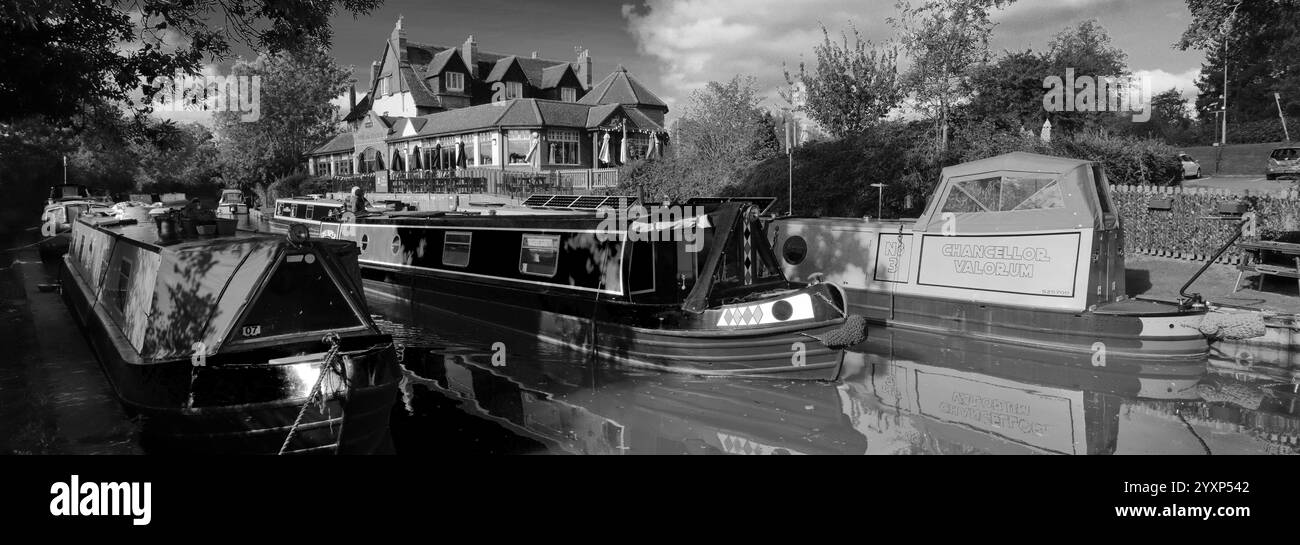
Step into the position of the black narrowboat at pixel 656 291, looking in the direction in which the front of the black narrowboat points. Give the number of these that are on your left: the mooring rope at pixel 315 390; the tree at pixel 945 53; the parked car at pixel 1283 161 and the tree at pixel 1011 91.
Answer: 3

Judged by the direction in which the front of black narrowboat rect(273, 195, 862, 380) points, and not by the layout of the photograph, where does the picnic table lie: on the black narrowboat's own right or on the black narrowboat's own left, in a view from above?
on the black narrowboat's own left

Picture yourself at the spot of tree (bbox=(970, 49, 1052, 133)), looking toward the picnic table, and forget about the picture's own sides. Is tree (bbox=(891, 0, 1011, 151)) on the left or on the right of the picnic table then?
right

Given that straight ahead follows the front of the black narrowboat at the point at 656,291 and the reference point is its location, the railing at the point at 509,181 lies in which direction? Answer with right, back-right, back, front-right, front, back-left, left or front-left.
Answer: back-left

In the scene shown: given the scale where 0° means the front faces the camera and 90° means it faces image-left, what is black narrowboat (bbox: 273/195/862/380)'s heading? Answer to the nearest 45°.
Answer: approximately 315°

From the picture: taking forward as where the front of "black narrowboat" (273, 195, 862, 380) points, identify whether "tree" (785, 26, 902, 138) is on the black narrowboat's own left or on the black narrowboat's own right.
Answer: on the black narrowboat's own left

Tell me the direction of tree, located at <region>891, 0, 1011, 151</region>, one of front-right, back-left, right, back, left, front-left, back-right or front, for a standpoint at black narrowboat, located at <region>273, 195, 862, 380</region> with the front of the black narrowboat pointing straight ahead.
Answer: left

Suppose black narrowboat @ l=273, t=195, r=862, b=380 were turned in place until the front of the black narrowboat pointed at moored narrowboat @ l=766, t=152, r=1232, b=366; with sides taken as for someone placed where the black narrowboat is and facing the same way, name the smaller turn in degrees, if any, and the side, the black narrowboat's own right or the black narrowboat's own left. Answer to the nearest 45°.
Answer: approximately 45° to the black narrowboat's own left

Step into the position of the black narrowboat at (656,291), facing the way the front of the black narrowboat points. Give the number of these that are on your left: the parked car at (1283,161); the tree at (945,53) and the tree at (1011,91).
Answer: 3

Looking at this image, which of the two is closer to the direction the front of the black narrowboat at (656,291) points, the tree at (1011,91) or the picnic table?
the picnic table

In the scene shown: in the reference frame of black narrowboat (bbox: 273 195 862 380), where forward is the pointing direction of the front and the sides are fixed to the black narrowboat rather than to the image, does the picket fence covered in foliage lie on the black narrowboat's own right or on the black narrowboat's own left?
on the black narrowboat's own left

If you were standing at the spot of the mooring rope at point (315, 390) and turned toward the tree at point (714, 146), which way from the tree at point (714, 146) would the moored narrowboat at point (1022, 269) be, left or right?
right

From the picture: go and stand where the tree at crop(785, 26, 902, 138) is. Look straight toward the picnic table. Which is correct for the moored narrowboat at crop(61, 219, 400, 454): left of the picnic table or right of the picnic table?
right
